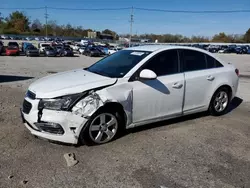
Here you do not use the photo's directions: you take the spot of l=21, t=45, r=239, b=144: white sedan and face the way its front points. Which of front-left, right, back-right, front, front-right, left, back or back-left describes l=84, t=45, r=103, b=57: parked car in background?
back-right

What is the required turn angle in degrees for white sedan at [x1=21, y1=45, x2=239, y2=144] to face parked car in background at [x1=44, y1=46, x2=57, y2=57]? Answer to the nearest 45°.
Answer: approximately 135° to its right

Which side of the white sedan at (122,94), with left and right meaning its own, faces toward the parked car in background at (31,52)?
right
